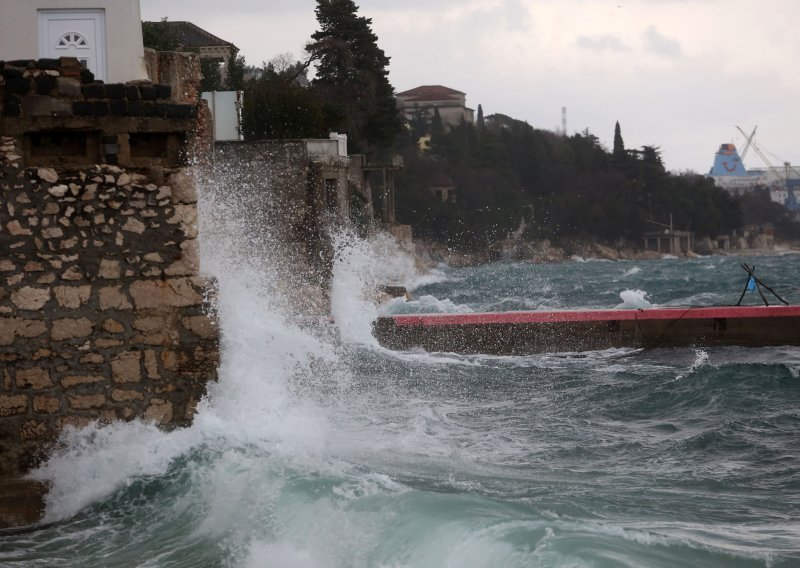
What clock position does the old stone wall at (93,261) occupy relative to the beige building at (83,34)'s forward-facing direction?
The old stone wall is roughly at 12 o'clock from the beige building.

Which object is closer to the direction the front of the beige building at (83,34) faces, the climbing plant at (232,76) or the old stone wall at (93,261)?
the old stone wall

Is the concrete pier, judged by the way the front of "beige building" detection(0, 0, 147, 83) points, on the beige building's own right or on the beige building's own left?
on the beige building's own left

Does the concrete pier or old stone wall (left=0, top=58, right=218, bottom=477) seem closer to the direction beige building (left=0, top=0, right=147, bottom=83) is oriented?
the old stone wall

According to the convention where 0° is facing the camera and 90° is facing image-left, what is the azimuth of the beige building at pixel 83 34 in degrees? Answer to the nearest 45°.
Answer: approximately 0°

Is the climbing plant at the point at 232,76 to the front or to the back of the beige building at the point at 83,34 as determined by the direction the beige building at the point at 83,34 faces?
to the back

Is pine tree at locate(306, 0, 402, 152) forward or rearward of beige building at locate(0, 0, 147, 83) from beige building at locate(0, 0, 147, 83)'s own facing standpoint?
rearward
